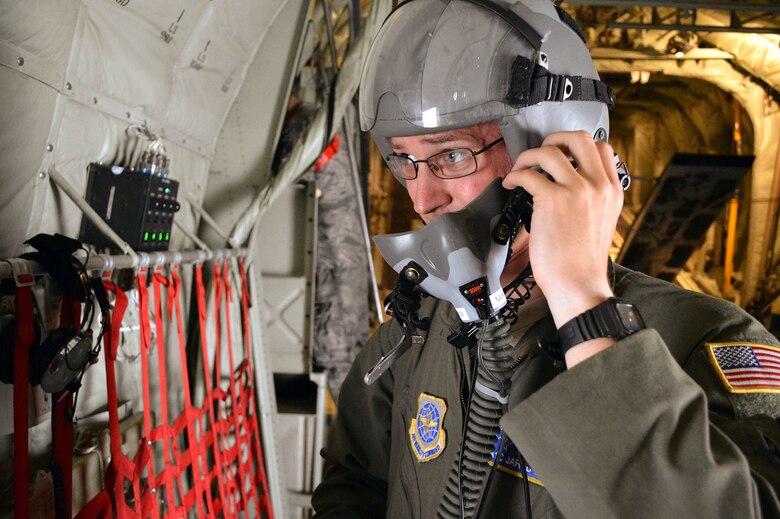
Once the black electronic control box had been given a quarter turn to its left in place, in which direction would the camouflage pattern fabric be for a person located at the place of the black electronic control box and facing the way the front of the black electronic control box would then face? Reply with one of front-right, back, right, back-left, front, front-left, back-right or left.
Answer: front

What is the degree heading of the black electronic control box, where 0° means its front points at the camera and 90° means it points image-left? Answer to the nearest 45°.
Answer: approximately 315°

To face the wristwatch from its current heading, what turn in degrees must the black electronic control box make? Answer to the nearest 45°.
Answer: approximately 45° to its right

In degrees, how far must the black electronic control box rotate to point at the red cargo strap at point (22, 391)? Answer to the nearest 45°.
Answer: approximately 45° to its right
